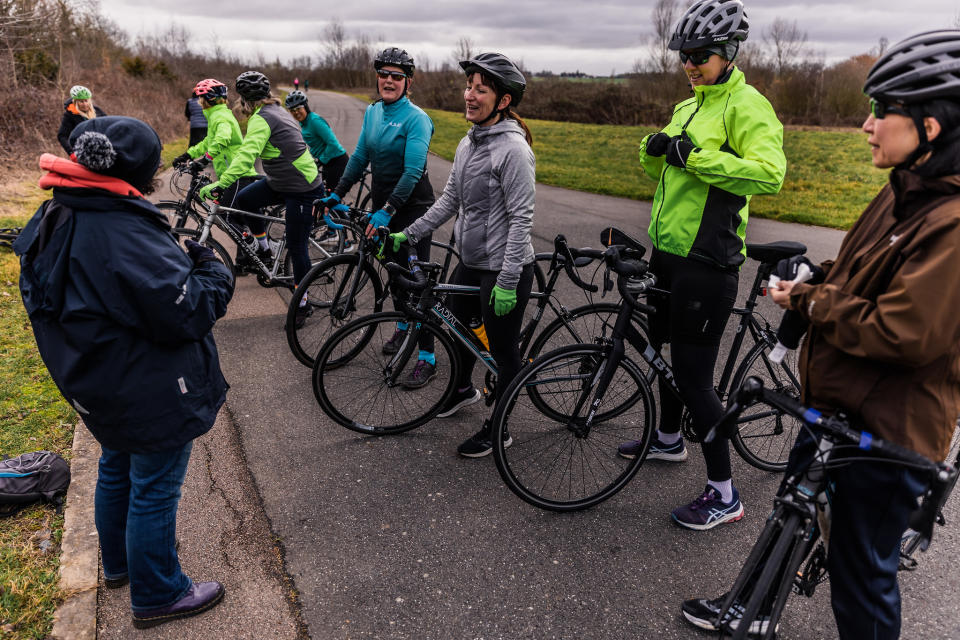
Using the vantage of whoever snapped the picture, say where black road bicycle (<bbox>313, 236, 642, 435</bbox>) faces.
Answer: facing the viewer and to the left of the viewer

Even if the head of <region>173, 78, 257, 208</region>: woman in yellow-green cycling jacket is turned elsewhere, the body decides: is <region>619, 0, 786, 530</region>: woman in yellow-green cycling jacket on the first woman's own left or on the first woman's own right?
on the first woman's own left

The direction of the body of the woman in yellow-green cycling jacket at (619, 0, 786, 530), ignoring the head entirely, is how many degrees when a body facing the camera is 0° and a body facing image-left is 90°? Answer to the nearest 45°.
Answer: approximately 45°

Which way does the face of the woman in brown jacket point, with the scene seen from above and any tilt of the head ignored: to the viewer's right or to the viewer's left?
to the viewer's left

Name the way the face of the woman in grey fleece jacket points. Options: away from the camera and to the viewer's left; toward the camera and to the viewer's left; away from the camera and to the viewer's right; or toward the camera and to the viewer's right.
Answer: toward the camera and to the viewer's left

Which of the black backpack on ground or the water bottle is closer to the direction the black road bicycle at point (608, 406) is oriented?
the black backpack on ground

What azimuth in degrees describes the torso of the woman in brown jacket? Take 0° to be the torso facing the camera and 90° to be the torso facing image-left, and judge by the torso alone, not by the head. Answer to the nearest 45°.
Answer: approximately 90°

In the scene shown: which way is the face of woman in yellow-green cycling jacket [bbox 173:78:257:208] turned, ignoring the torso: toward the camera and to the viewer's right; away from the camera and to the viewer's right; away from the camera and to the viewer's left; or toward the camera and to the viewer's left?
away from the camera and to the viewer's left

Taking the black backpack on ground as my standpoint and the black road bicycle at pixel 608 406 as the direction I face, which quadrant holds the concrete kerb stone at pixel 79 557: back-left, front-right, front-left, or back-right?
front-right

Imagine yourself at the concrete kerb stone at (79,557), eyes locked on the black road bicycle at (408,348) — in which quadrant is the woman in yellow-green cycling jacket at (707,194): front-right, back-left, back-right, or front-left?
front-right
